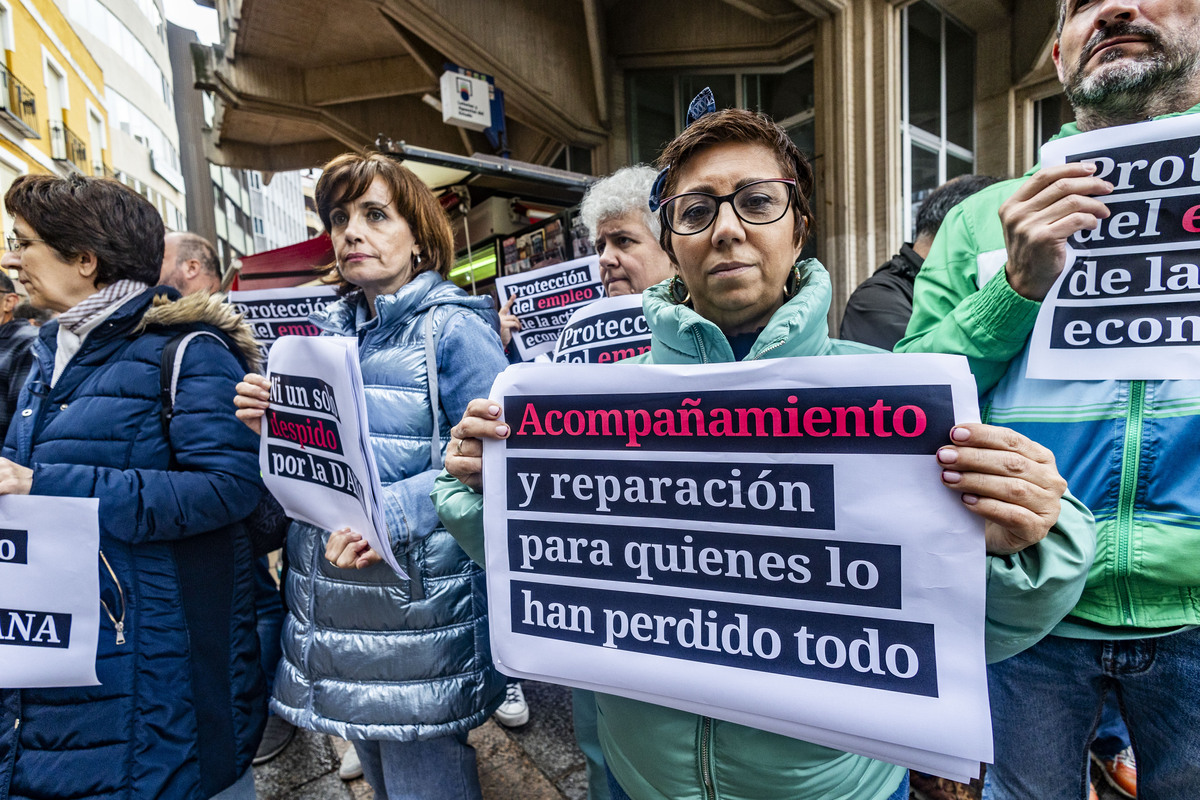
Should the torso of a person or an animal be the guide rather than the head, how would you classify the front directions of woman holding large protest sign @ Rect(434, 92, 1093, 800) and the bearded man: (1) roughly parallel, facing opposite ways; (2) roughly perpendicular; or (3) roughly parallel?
roughly parallel

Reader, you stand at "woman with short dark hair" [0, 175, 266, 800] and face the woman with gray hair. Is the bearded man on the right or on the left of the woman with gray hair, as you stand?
right

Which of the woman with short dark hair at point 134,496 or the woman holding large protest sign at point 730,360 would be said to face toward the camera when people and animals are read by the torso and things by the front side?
the woman holding large protest sign

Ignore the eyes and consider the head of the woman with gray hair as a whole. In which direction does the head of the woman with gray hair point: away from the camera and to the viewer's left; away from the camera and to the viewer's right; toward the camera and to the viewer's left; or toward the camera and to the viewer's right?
toward the camera and to the viewer's left

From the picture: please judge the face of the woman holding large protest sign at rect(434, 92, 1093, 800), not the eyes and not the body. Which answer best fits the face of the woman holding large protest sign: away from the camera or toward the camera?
toward the camera

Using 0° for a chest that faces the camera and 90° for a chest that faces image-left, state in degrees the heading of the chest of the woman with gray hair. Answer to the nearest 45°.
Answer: approximately 45°

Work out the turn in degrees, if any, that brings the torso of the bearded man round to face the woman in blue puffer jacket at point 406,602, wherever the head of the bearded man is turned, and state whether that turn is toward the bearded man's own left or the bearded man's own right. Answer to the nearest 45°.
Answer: approximately 90° to the bearded man's own right

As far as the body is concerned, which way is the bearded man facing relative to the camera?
toward the camera

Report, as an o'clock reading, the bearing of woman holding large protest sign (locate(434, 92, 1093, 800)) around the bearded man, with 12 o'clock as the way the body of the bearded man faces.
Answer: The woman holding large protest sign is roughly at 2 o'clock from the bearded man.

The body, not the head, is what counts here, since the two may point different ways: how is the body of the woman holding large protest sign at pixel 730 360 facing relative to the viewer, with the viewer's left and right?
facing the viewer

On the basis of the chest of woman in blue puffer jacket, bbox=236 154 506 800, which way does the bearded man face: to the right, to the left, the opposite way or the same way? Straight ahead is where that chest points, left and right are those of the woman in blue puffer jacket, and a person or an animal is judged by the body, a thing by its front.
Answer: the same way

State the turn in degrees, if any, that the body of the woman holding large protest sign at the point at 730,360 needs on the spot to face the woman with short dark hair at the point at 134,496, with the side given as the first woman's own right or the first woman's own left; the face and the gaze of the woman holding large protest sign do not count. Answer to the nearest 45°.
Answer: approximately 90° to the first woman's own right

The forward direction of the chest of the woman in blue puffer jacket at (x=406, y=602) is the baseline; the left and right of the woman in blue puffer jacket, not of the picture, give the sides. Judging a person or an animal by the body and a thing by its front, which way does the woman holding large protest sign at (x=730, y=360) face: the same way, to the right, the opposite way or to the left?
the same way
